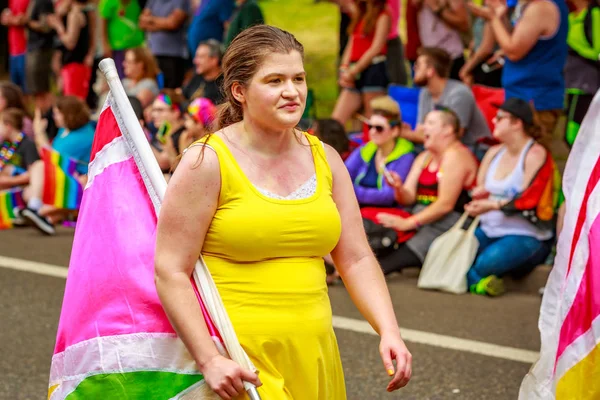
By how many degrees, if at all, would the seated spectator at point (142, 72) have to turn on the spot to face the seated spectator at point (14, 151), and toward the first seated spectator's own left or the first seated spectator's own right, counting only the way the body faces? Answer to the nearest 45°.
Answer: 0° — they already face them

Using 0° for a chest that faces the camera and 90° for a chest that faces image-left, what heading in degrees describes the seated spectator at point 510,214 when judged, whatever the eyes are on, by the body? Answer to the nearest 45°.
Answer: approximately 45°

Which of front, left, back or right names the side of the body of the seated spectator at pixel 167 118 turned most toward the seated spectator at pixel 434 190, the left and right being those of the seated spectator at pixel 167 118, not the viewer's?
left

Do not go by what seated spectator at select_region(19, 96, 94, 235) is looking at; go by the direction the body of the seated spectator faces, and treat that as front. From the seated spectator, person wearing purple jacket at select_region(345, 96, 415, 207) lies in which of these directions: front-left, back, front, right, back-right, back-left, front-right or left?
back-left

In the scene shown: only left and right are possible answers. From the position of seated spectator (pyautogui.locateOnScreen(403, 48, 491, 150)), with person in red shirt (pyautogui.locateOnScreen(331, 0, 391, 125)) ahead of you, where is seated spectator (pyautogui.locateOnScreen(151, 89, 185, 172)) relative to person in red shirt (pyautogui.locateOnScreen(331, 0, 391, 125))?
left

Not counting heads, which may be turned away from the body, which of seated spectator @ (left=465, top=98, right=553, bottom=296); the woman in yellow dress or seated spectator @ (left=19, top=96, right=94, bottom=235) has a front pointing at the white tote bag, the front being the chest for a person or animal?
seated spectator @ (left=465, top=98, right=553, bottom=296)

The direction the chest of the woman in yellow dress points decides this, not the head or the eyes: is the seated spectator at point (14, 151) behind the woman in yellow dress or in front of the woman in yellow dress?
behind

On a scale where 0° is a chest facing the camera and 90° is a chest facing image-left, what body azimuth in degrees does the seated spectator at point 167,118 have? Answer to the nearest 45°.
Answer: approximately 45°
